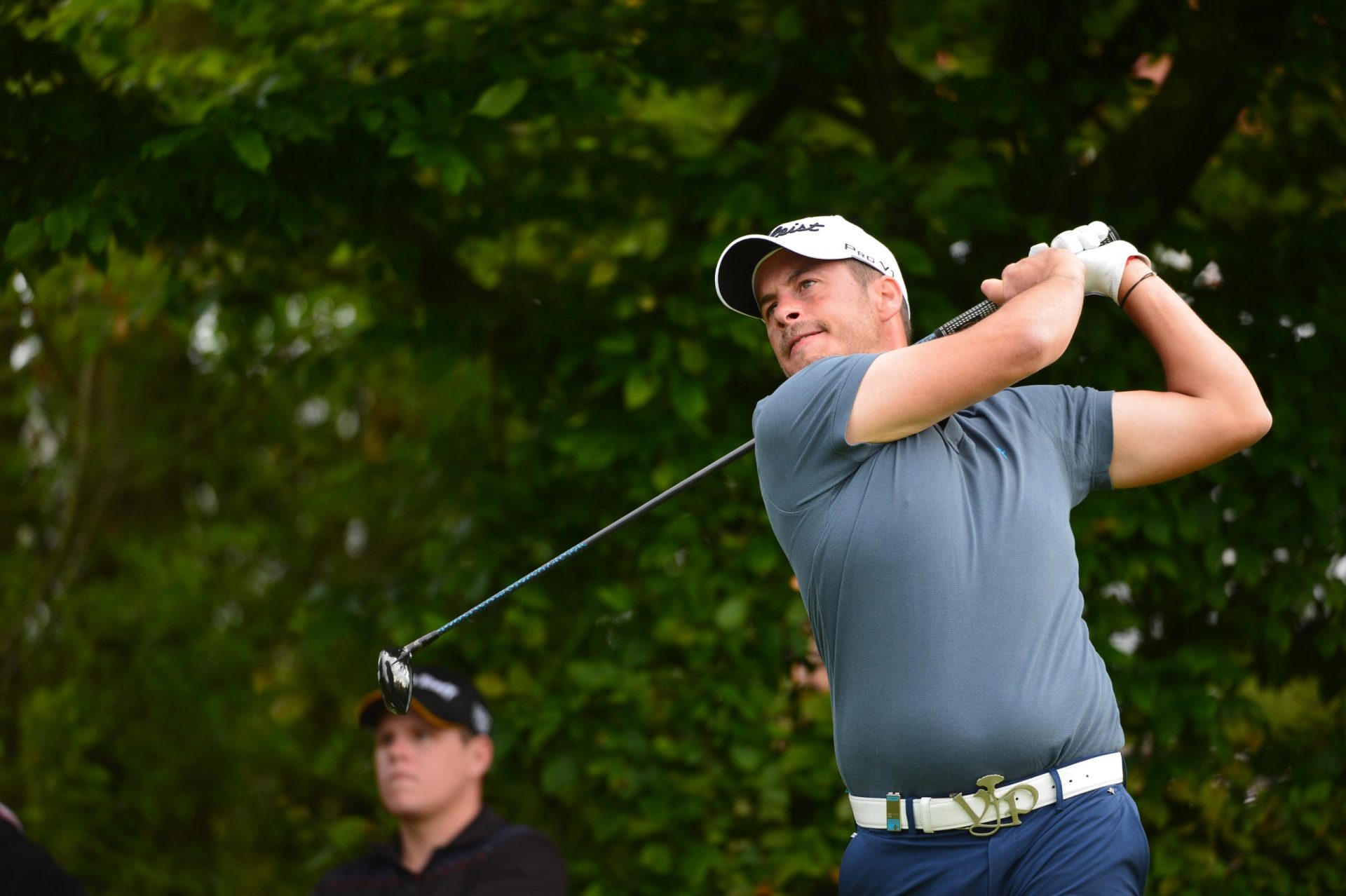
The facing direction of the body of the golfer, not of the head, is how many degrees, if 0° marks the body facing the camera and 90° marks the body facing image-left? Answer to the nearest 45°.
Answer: approximately 0°

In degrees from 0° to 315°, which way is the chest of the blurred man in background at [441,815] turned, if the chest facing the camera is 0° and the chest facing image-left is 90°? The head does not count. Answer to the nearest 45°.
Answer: approximately 45°

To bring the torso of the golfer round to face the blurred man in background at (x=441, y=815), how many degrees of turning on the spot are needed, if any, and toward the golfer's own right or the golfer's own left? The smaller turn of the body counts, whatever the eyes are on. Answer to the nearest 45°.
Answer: approximately 135° to the golfer's own right

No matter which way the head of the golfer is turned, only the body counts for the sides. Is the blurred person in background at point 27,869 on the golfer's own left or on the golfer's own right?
on the golfer's own right
